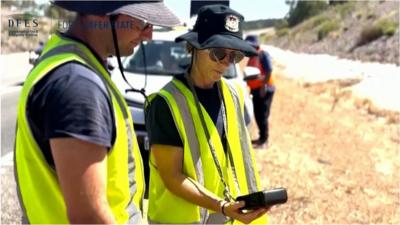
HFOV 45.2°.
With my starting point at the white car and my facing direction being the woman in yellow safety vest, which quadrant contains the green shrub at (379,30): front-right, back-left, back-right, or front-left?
back-left

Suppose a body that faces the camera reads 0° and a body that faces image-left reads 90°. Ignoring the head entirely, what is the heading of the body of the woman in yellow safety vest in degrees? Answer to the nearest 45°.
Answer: approximately 315°

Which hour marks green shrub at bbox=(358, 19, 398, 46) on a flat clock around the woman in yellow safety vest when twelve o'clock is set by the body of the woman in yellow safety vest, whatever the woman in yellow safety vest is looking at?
The green shrub is roughly at 8 o'clock from the woman in yellow safety vest.

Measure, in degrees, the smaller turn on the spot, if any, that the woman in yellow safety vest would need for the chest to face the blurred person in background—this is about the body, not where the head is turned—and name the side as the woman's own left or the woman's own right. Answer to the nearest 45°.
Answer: approximately 135° to the woman's own left

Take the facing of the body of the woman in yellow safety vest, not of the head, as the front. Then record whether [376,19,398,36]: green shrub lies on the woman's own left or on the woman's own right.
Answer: on the woman's own left

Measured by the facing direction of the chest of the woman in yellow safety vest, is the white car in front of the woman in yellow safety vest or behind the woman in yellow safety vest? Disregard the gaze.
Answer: behind
